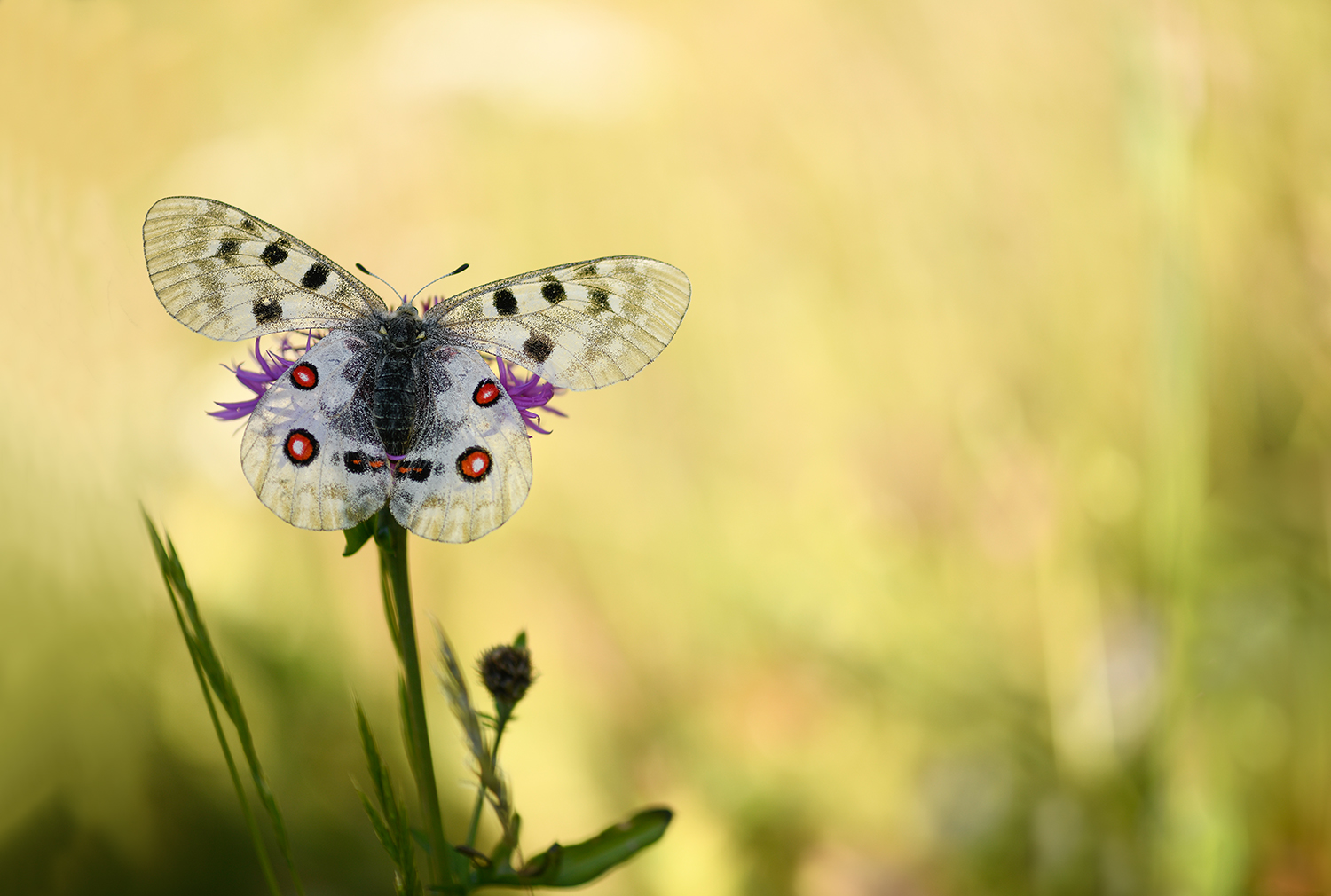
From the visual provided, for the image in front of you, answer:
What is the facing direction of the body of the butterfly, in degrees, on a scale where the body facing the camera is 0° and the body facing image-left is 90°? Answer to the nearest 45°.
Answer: approximately 180°
